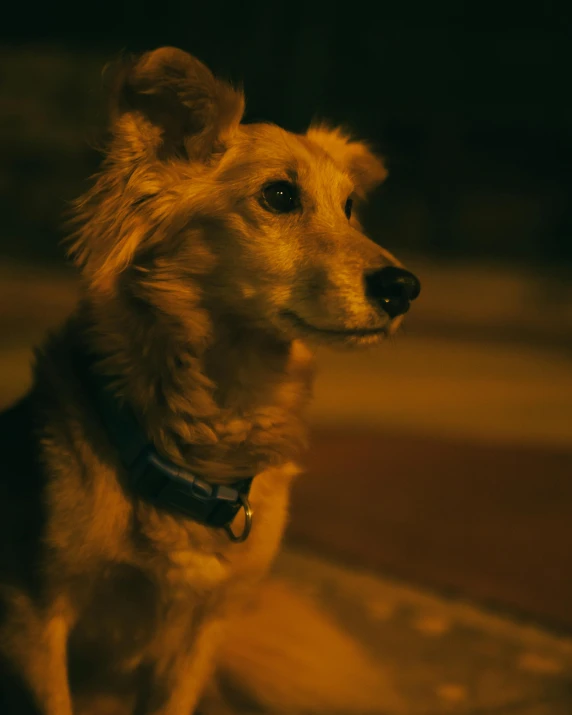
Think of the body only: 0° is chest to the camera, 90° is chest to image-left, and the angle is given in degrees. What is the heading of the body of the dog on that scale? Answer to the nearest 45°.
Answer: approximately 315°
